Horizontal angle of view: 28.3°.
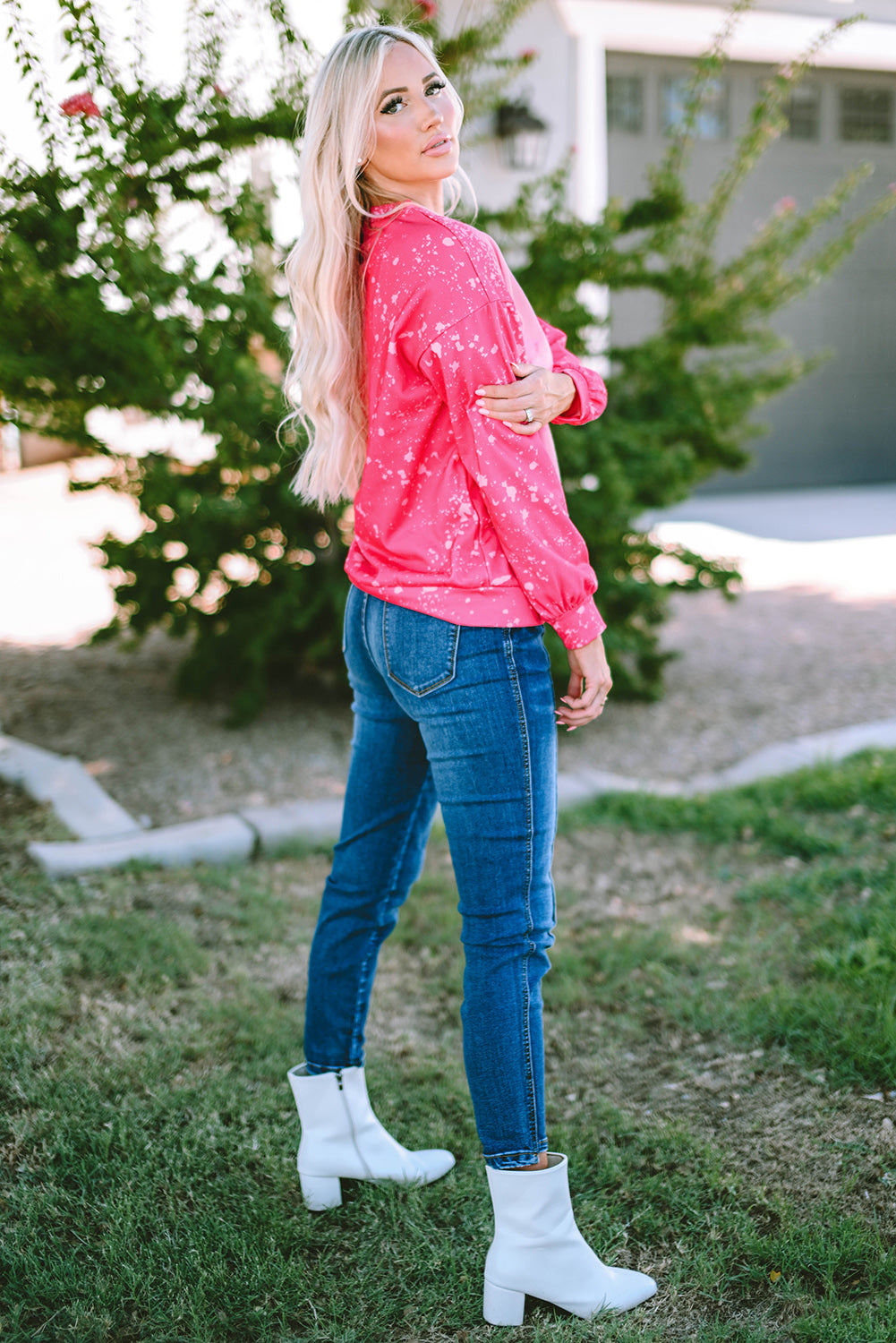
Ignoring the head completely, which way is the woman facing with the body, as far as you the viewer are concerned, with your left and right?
facing away from the viewer and to the right of the viewer

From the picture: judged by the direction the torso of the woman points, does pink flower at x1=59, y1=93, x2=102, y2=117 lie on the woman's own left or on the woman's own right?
on the woman's own left

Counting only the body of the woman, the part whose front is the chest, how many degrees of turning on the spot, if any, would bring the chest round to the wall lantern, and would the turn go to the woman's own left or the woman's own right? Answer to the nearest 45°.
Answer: approximately 45° to the woman's own left
